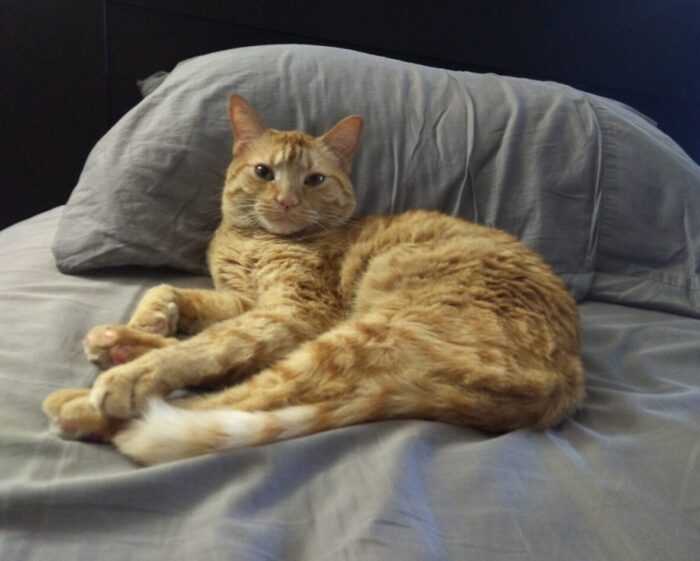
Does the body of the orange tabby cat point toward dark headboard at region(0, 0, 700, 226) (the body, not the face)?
no

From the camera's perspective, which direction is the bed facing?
toward the camera

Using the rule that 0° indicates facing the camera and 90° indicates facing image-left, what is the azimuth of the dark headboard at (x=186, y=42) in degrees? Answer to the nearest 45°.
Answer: approximately 0°

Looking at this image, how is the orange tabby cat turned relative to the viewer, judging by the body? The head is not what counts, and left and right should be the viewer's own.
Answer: facing the viewer and to the left of the viewer
